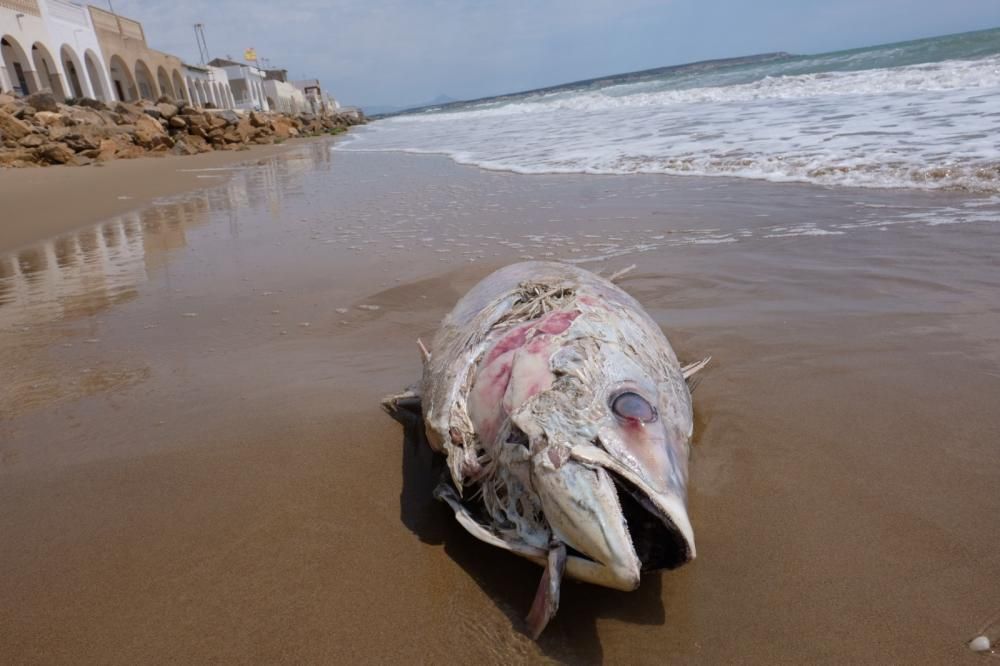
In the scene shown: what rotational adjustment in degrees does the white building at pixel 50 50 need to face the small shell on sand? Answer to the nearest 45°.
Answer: approximately 45° to its right

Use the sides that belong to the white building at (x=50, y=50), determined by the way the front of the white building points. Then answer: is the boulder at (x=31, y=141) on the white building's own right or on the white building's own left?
on the white building's own right

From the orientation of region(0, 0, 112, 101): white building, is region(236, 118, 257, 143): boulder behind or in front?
in front

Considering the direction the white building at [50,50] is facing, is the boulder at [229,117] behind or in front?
in front

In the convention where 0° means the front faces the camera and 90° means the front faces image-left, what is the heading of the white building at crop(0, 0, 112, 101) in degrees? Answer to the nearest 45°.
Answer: approximately 315°

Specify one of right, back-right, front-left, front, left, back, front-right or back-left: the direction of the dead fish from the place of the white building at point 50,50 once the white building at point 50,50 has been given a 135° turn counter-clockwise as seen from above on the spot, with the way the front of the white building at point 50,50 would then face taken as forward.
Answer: back

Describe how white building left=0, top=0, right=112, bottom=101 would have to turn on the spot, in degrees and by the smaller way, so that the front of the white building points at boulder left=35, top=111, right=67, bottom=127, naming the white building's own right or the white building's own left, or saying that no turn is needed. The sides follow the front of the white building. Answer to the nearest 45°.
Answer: approximately 45° to the white building's own right

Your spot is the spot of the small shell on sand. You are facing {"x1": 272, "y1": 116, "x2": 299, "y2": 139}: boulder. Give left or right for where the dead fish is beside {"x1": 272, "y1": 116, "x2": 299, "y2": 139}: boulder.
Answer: left

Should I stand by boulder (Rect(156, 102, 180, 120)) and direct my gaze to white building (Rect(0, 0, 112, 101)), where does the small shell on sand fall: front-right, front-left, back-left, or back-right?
back-left
